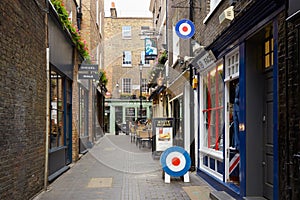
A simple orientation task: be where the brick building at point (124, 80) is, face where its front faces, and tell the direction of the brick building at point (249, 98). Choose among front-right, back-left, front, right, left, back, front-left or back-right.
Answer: front

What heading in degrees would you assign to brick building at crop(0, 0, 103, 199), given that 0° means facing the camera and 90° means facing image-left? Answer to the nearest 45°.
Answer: approximately 270°

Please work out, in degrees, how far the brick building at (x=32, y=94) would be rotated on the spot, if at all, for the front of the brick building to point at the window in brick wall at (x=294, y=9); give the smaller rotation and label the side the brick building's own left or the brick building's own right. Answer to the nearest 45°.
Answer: approximately 45° to the brick building's own right

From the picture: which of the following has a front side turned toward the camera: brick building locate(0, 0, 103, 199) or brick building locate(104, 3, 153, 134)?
brick building locate(104, 3, 153, 134)

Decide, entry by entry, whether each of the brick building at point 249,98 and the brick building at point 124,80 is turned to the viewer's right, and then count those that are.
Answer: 0

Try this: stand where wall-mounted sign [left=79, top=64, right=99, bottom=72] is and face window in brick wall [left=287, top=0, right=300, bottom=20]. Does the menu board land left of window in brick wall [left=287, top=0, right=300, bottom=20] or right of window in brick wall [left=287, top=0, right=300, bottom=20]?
left

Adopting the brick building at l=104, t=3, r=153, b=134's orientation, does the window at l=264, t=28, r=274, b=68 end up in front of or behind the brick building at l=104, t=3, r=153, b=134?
in front

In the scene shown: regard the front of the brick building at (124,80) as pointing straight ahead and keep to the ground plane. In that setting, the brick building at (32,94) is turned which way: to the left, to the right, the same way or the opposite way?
to the left

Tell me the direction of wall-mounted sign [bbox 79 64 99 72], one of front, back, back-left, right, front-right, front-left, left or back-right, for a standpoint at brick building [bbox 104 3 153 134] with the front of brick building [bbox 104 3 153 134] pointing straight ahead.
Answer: front

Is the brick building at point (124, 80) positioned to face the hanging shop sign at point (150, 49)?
yes

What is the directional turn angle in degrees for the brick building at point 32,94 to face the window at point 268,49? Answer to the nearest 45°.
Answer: approximately 45° to its right

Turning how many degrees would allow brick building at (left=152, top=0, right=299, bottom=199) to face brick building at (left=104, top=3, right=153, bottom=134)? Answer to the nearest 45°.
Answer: approximately 135° to its right

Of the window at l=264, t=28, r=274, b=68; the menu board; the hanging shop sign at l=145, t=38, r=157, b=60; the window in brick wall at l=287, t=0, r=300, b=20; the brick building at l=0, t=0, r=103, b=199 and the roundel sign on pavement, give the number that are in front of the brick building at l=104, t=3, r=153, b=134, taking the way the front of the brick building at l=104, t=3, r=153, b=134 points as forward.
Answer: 6

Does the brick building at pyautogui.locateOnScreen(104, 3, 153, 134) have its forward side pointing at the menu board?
yes

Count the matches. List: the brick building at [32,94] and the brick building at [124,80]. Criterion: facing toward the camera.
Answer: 1

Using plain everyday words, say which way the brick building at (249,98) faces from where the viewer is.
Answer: facing the viewer and to the left of the viewer

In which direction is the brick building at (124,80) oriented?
toward the camera
